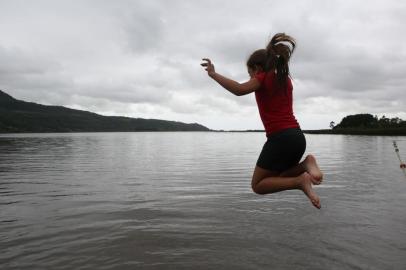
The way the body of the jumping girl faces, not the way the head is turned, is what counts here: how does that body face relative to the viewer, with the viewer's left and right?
facing away from the viewer and to the left of the viewer

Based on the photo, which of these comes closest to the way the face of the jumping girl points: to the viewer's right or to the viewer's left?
to the viewer's left
